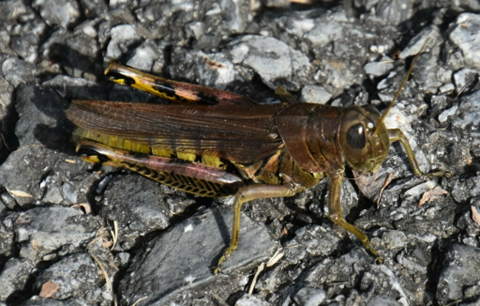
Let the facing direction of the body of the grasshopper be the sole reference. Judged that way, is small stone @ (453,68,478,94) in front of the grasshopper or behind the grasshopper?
in front

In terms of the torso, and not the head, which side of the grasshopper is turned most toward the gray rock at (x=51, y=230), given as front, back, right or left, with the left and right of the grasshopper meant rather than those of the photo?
back

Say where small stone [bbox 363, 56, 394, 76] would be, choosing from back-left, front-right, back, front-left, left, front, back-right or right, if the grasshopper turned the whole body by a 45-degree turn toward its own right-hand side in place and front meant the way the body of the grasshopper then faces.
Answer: left

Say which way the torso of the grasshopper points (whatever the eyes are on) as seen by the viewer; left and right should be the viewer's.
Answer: facing to the right of the viewer

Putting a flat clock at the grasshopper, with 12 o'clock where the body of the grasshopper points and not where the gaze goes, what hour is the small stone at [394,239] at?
The small stone is roughly at 1 o'clock from the grasshopper.

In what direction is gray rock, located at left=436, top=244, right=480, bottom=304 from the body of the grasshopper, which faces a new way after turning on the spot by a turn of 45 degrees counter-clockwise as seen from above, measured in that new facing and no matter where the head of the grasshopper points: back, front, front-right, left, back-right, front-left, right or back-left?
right

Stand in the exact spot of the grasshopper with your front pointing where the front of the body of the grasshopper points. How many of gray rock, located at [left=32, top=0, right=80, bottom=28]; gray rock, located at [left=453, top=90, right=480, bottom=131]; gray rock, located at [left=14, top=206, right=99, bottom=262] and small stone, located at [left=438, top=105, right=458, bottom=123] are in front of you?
2

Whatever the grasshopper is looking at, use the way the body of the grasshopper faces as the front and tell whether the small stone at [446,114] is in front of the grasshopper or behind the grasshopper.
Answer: in front

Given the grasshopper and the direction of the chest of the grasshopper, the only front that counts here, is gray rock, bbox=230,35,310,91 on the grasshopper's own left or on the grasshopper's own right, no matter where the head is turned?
on the grasshopper's own left

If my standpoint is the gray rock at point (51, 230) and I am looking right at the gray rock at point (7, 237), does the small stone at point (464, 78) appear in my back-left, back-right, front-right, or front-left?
back-right

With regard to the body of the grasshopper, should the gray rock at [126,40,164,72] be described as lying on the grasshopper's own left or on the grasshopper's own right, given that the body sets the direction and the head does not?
on the grasshopper's own left

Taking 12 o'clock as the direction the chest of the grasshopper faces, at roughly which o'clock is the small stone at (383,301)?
The small stone is roughly at 2 o'clock from the grasshopper.

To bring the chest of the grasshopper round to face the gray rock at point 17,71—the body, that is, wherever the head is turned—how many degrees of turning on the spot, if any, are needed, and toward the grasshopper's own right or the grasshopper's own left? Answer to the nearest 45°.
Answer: approximately 135° to the grasshopper's own left

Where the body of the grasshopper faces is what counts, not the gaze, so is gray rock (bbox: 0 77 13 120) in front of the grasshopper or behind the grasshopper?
behind

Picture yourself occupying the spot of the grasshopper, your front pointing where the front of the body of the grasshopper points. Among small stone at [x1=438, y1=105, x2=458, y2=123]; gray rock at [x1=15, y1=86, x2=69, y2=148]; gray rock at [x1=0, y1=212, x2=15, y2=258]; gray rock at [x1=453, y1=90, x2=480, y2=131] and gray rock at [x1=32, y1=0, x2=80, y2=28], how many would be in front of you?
2
